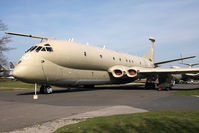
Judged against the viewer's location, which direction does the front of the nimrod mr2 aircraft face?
facing the viewer and to the left of the viewer
